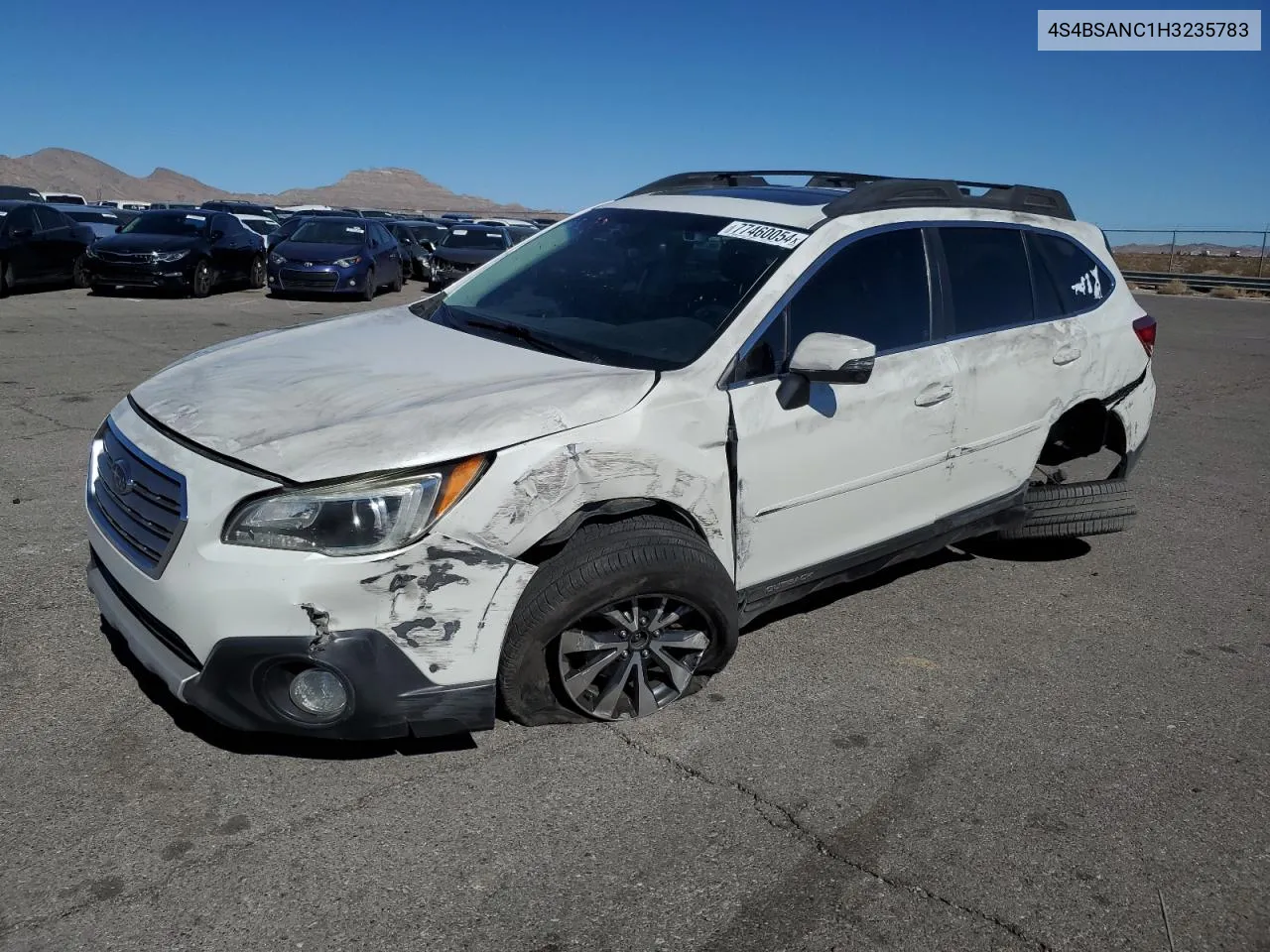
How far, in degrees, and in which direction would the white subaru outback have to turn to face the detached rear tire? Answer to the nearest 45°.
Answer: approximately 180°

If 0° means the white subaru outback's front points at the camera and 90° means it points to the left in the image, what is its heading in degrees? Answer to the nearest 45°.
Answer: approximately 45°

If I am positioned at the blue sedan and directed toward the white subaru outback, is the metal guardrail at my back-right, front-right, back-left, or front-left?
back-left

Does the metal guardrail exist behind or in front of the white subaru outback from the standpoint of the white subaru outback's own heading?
behind

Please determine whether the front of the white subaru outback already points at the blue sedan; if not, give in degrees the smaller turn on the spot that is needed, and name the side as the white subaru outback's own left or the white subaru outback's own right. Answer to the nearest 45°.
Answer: approximately 135° to the white subaru outback's own right
